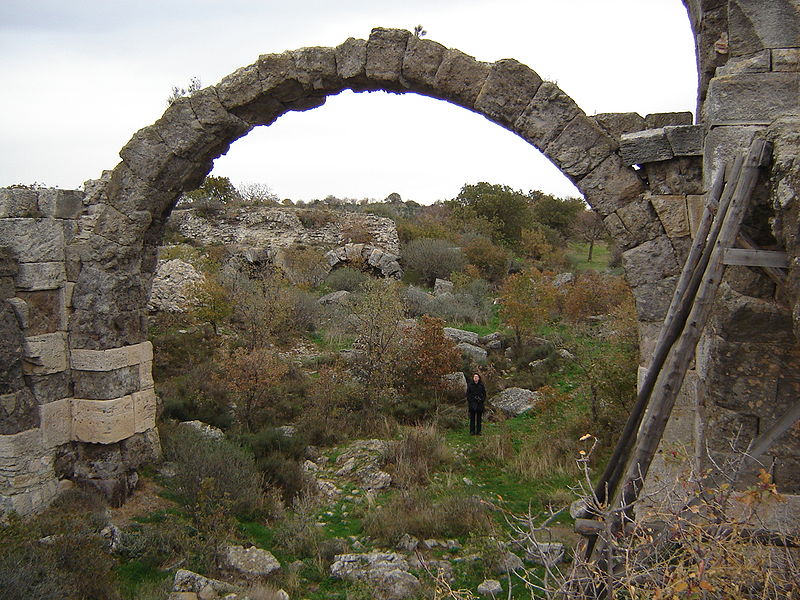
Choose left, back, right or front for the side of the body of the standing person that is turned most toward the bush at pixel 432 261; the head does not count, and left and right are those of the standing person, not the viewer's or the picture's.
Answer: back

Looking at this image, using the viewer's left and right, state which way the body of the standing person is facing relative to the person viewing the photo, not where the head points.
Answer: facing the viewer

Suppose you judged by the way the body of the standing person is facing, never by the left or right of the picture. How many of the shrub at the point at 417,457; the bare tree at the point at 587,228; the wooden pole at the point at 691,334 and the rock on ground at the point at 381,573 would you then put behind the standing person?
1

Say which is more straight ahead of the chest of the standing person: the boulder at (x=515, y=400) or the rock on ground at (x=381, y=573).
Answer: the rock on ground

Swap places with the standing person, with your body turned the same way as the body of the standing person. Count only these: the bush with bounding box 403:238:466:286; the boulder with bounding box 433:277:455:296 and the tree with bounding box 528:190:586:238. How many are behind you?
3

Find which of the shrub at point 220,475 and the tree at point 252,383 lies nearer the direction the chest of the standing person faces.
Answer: the shrub

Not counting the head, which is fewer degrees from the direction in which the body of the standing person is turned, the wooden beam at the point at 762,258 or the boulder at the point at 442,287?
the wooden beam

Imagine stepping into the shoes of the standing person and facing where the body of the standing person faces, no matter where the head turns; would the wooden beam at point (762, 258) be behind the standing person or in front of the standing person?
in front

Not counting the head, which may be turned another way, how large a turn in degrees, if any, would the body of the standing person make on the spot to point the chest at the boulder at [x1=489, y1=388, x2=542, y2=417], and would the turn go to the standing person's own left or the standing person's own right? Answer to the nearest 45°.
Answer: approximately 135° to the standing person's own left

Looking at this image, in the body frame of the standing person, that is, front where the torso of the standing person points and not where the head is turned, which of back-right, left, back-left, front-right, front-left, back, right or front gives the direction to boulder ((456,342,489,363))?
back

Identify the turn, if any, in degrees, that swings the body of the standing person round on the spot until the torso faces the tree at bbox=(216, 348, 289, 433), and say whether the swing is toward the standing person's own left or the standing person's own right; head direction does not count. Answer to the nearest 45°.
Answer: approximately 90° to the standing person's own right

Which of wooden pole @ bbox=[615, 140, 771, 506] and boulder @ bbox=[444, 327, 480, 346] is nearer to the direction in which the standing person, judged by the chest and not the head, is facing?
the wooden pole

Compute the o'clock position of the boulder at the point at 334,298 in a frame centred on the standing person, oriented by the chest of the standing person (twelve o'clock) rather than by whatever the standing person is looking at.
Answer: The boulder is roughly at 5 o'clock from the standing person.

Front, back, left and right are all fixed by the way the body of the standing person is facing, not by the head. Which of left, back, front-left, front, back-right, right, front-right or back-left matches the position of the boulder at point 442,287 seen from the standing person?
back
